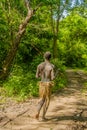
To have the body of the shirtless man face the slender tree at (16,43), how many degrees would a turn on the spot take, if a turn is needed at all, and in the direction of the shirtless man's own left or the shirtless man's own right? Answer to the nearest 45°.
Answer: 0° — they already face it

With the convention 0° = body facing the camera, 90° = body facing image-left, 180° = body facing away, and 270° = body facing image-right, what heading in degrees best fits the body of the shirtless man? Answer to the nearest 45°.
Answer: approximately 180°
